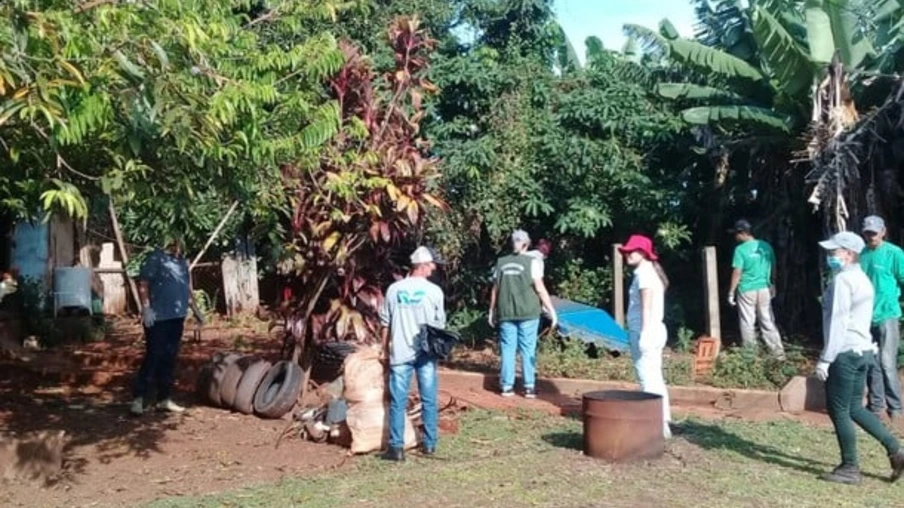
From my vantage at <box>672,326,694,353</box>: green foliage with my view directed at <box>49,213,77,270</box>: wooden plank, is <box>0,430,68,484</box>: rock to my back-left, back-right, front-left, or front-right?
front-left

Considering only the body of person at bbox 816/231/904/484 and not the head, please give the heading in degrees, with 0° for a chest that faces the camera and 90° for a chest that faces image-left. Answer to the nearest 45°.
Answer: approximately 90°

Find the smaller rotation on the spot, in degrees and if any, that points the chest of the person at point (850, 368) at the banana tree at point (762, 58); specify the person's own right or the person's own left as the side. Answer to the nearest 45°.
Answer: approximately 90° to the person's own right

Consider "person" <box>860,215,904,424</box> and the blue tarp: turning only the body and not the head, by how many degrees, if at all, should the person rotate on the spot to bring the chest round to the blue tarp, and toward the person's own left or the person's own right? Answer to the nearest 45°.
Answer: approximately 90° to the person's own right

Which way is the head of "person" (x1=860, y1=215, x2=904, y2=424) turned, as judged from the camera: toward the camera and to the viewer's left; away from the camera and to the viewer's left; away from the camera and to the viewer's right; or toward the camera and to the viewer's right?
toward the camera and to the viewer's left

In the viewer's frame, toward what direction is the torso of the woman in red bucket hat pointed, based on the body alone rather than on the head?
to the viewer's left

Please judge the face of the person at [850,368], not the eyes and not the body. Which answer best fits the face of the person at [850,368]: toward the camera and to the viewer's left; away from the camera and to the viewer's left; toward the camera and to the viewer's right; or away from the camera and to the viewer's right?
toward the camera and to the viewer's left

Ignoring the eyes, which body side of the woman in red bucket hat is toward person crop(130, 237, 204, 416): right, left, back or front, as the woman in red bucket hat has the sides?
front

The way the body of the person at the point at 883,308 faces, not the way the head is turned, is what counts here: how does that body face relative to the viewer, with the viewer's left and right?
facing the viewer and to the left of the viewer

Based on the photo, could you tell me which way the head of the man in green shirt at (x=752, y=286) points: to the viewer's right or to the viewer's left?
to the viewer's left
